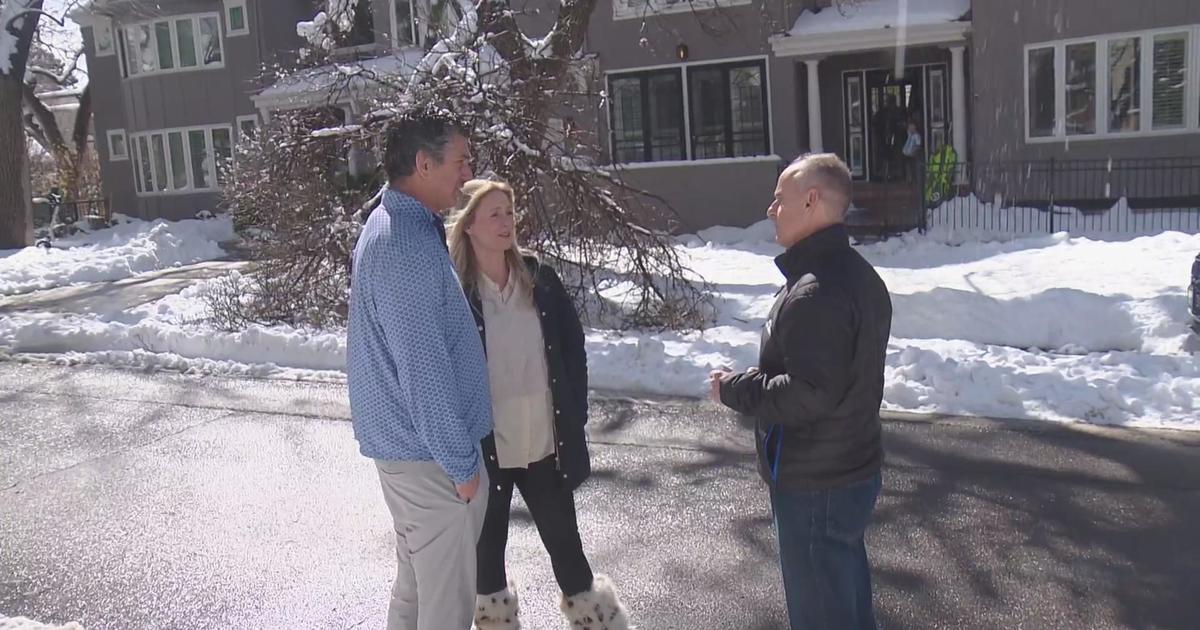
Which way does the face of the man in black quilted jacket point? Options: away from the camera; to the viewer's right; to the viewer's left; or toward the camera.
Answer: to the viewer's left

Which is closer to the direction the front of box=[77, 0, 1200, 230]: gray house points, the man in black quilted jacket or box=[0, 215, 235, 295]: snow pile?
the man in black quilted jacket

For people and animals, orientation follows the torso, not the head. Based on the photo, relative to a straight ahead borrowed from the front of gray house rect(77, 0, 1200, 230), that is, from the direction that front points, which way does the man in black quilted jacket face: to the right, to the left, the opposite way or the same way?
to the right

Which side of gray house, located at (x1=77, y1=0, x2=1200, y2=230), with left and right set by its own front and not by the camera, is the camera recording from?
front

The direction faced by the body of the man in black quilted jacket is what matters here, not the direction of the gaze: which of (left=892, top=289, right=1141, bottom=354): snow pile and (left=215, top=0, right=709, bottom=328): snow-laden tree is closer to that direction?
the snow-laden tree

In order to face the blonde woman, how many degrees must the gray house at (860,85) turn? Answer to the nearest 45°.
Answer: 0° — it already faces them

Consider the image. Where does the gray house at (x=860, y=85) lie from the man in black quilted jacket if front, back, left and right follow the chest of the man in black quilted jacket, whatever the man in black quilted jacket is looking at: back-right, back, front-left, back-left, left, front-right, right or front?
right

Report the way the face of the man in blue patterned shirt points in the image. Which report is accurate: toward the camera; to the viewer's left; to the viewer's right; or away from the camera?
to the viewer's right

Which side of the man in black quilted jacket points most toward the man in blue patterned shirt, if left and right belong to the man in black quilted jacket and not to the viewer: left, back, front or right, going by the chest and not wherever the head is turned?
front

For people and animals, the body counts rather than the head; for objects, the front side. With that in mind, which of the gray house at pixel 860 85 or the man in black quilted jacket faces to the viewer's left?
the man in black quilted jacket

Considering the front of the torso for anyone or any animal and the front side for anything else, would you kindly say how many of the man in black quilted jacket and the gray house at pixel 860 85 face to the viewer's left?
1

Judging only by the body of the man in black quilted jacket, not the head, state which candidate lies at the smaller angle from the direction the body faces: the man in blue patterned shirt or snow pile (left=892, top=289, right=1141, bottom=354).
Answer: the man in blue patterned shirt

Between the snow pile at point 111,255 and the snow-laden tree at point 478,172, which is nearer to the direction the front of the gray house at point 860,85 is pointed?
the snow-laden tree

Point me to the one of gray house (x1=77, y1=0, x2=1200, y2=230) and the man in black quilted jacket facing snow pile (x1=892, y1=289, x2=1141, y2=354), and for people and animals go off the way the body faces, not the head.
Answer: the gray house

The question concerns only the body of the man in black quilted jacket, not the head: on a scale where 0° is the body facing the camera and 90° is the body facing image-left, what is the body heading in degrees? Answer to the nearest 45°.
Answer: approximately 90°

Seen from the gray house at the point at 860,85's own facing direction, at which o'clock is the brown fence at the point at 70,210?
The brown fence is roughly at 4 o'clock from the gray house.

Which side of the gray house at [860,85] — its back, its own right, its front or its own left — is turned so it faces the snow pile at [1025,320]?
front
